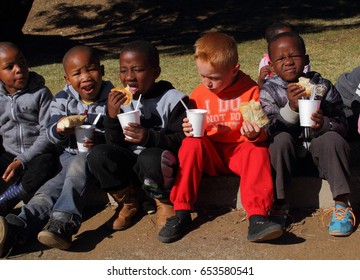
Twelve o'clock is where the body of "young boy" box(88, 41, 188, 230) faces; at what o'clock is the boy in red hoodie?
The boy in red hoodie is roughly at 8 o'clock from the young boy.

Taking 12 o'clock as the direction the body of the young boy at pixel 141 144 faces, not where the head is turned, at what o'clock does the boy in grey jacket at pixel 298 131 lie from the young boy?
The boy in grey jacket is roughly at 8 o'clock from the young boy.

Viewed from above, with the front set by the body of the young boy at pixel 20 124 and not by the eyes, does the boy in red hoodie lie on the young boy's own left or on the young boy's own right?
on the young boy's own left

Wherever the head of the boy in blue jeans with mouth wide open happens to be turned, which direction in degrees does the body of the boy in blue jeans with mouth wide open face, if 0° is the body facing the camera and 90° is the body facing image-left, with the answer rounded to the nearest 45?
approximately 0°

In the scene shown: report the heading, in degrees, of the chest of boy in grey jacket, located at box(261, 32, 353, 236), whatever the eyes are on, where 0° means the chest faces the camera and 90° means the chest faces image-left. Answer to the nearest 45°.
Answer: approximately 0°

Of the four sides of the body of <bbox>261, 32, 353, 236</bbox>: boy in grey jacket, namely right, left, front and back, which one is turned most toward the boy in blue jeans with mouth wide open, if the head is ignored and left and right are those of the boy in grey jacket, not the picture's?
right
